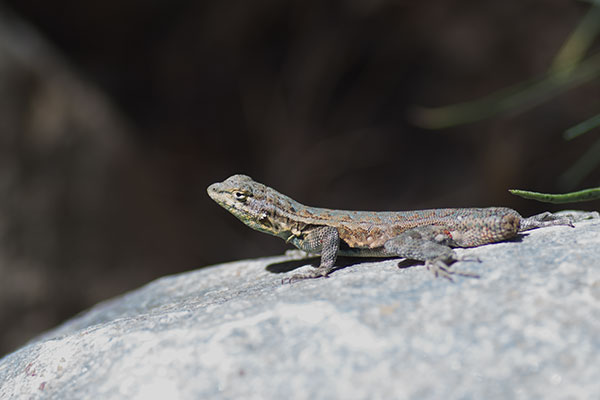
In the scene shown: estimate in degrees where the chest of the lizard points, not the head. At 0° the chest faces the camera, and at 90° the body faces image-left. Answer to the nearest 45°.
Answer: approximately 90°
